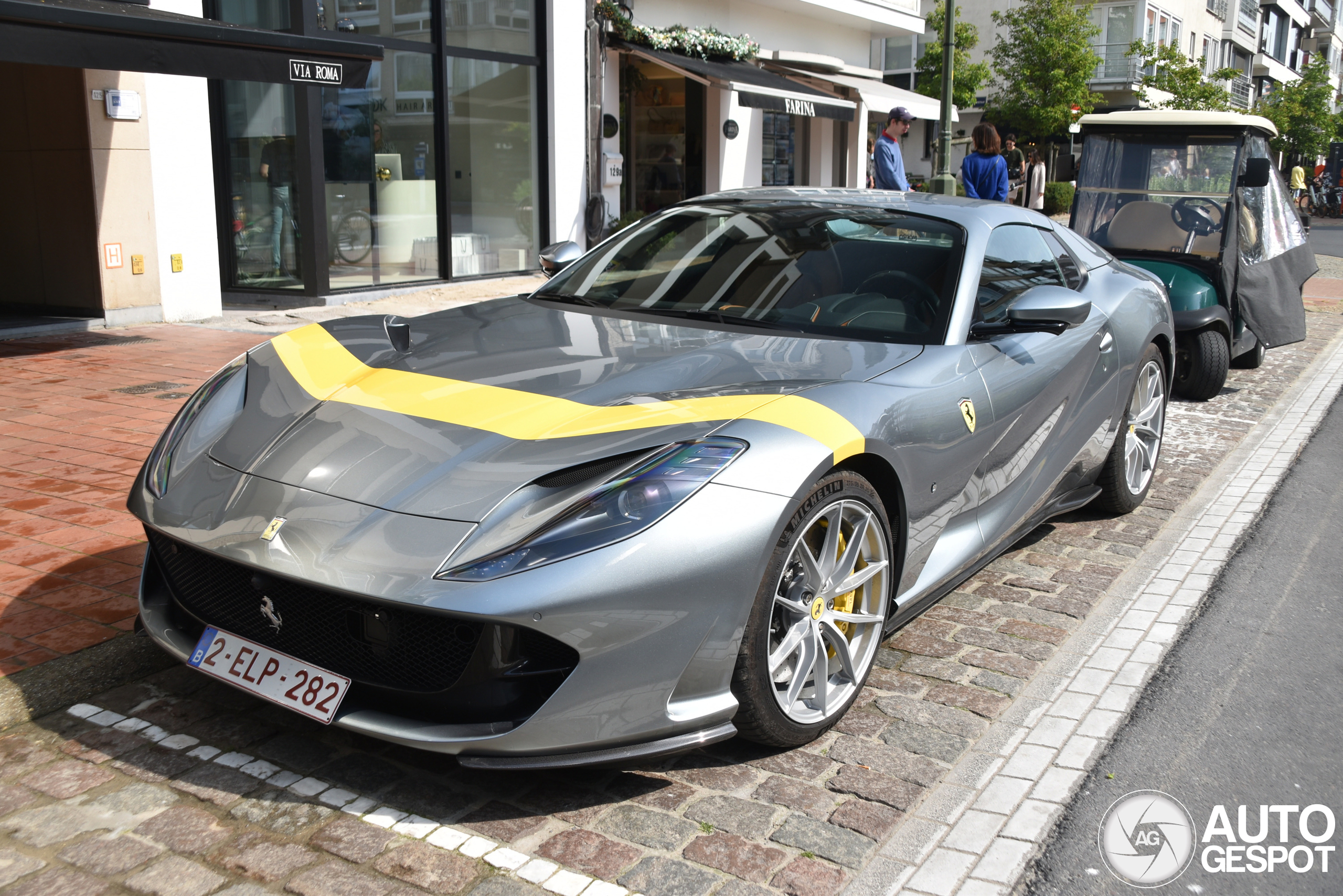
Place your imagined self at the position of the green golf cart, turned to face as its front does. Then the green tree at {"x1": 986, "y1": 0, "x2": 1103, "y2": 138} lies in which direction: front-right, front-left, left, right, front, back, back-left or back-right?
back-right

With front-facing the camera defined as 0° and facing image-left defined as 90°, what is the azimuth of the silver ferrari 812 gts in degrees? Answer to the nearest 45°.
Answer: approximately 45°

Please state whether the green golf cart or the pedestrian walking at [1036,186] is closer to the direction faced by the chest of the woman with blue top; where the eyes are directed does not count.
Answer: the pedestrian walking

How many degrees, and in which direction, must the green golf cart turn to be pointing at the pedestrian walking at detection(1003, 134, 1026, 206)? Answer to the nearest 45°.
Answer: approximately 135° to its right

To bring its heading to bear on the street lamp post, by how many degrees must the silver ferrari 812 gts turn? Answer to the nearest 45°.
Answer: approximately 135° to its right

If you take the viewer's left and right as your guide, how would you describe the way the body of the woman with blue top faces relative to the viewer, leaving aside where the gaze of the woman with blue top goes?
facing away from the viewer

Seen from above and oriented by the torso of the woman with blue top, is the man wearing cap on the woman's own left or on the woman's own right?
on the woman's own left

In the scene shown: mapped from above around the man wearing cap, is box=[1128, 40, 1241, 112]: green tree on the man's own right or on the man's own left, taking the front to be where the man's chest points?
on the man's own left

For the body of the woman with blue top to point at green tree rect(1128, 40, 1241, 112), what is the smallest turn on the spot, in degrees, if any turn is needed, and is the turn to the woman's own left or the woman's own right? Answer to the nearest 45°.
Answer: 0° — they already face it
